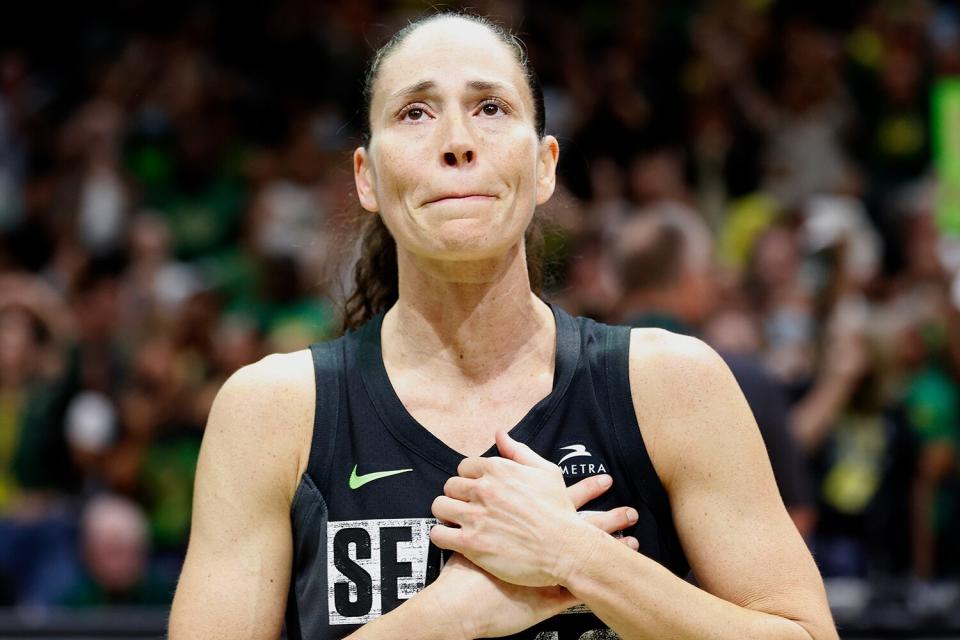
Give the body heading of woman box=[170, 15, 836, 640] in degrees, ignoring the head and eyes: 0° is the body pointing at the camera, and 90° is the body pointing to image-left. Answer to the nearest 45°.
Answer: approximately 0°
